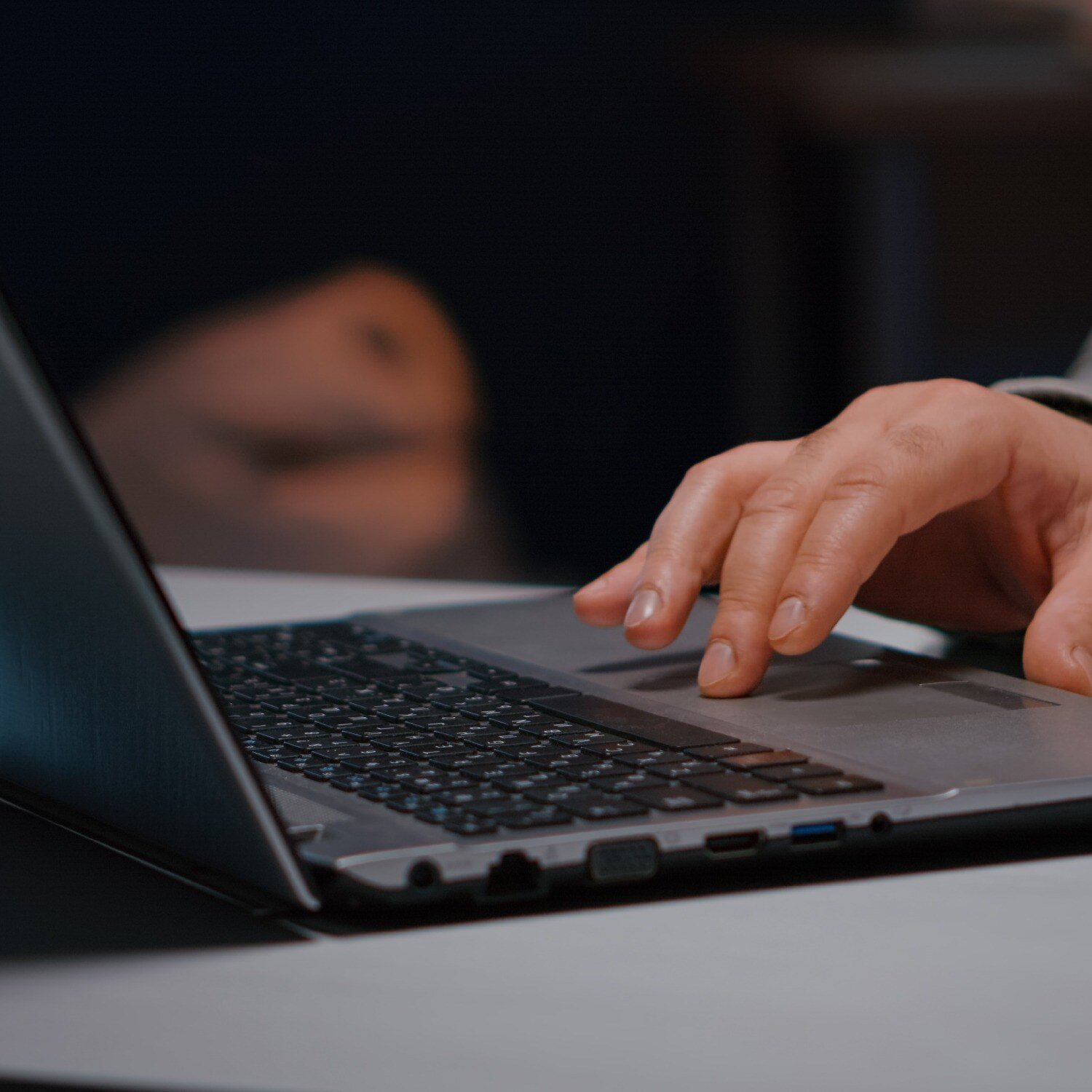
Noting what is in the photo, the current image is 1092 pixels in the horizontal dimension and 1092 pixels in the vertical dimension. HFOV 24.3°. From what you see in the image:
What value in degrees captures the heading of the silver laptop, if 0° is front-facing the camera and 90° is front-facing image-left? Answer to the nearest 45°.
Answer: approximately 225°

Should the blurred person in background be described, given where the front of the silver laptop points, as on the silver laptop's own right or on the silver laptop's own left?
on the silver laptop's own left
